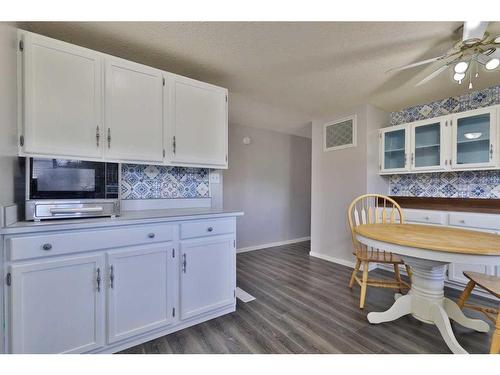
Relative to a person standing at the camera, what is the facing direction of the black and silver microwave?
facing the viewer

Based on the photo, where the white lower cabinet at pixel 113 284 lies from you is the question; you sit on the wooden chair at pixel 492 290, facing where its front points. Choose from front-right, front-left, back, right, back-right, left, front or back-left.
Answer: left

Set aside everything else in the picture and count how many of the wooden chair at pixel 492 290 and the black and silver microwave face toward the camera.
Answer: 1

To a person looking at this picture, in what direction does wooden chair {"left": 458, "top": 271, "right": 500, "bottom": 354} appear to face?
facing away from the viewer and to the left of the viewer

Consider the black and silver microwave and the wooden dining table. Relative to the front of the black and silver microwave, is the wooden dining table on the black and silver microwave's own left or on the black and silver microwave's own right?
on the black and silver microwave's own left

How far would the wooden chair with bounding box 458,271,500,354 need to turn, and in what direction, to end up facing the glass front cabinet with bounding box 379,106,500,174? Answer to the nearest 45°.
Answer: approximately 45° to its right
